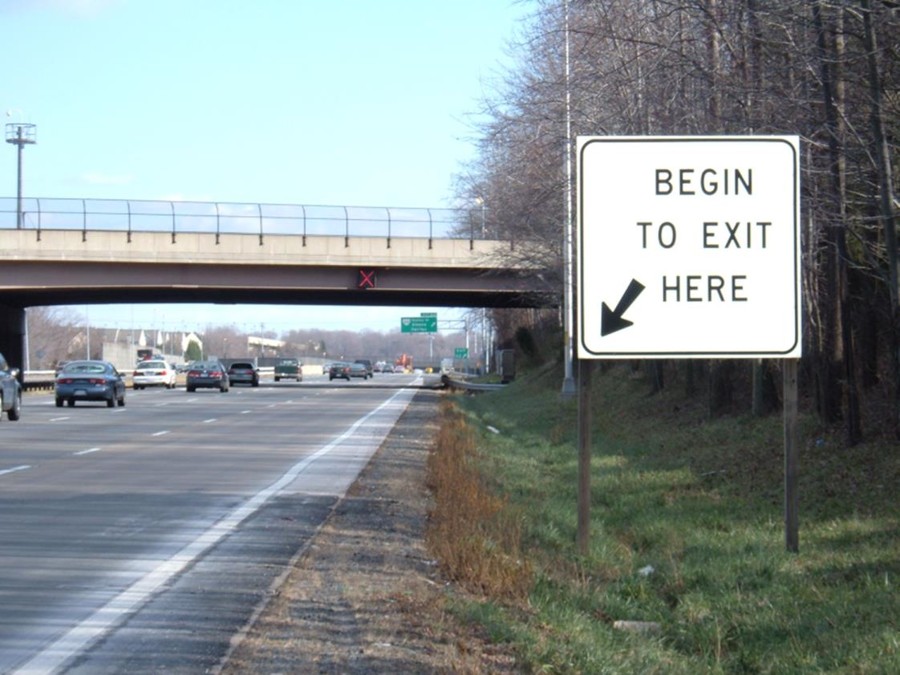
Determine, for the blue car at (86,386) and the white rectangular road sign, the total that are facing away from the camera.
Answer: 1

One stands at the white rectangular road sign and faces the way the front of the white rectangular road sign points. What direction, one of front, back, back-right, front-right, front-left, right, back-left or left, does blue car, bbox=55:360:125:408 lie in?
back-right

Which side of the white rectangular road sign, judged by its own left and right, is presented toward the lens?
front

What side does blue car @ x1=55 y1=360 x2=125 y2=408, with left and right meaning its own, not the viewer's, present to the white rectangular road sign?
back

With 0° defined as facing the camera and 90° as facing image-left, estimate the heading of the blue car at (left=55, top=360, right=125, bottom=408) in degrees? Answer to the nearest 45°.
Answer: approximately 180°

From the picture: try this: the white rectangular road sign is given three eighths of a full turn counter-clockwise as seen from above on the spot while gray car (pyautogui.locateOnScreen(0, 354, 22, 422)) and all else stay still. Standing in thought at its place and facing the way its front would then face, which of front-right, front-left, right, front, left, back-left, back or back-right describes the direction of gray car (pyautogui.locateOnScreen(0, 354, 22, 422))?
left
